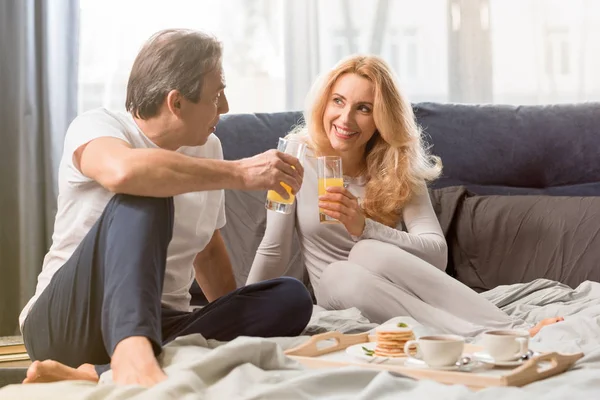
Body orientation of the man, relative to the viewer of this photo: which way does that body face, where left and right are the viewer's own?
facing the viewer and to the right of the viewer

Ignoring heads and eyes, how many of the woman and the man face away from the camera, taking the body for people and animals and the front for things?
0

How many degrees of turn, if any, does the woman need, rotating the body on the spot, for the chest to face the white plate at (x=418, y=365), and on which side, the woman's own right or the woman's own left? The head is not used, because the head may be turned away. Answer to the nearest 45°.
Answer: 0° — they already face it

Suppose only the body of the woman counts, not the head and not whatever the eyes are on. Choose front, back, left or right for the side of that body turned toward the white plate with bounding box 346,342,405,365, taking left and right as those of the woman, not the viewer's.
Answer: front

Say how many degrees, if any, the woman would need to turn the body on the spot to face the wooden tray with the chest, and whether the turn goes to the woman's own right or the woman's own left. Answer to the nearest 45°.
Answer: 0° — they already face it

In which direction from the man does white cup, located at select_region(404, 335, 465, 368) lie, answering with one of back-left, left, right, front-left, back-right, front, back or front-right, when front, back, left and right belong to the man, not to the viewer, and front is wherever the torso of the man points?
front

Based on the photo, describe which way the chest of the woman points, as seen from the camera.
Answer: toward the camera

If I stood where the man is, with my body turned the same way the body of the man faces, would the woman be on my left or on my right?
on my left

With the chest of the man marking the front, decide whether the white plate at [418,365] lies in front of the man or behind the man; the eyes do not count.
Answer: in front

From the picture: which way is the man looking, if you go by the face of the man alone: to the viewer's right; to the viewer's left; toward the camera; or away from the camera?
to the viewer's right
